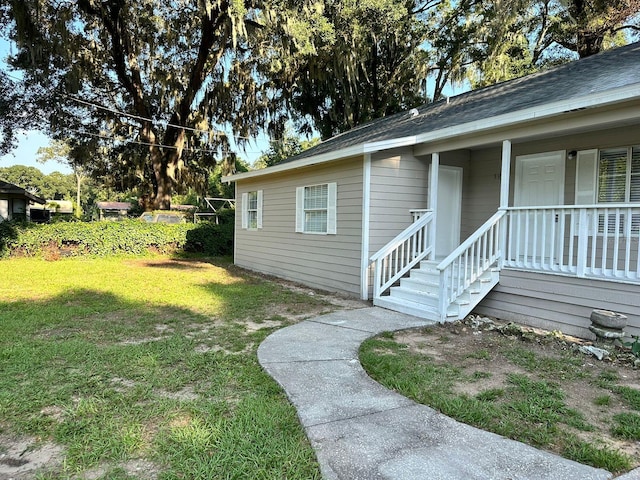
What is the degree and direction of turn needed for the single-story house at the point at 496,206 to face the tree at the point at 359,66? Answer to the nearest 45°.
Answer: approximately 135° to its right

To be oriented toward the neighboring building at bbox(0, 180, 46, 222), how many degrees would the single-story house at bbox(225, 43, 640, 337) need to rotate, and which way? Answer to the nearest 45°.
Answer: approximately 90° to its right

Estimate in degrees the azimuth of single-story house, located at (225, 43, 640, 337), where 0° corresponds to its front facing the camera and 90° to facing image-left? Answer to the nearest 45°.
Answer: approximately 45°

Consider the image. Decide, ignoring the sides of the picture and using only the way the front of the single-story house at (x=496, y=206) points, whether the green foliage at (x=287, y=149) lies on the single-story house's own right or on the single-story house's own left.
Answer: on the single-story house's own right

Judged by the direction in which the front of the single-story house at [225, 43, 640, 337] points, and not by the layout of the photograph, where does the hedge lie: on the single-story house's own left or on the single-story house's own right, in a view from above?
on the single-story house's own right

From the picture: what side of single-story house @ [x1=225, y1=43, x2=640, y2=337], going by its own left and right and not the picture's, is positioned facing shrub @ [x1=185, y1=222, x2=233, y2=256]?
right

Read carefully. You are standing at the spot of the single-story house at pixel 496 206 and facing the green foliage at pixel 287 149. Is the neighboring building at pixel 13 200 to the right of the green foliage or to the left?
left

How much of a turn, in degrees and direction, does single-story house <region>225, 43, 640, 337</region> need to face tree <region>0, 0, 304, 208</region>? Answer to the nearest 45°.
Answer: approximately 90° to its right

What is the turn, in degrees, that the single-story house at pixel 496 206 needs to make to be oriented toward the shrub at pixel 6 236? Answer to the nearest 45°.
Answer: approximately 45° to its right

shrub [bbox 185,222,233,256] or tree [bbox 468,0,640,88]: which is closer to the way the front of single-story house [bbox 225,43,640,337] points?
the shrub

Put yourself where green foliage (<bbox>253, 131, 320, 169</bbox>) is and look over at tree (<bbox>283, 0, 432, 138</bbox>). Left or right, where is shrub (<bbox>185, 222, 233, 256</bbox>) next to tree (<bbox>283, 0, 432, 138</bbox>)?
right
